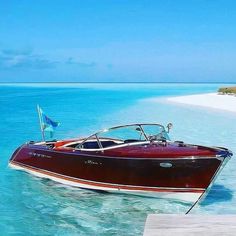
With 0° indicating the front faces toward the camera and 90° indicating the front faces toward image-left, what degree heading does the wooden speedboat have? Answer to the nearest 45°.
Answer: approximately 315°

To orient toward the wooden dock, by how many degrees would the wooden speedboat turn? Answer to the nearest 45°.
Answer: approximately 45° to its right
